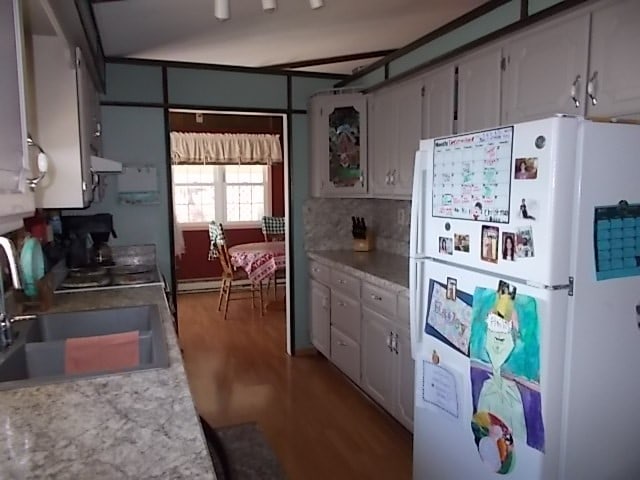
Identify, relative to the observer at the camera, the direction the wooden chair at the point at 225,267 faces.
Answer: facing to the right of the viewer

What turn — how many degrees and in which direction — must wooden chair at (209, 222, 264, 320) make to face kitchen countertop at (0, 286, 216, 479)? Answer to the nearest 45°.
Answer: approximately 90° to its right

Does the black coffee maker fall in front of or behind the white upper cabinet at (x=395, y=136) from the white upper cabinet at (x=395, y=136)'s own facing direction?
in front

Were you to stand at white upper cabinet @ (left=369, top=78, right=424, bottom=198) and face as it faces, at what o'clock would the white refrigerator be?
The white refrigerator is roughly at 10 o'clock from the white upper cabinet.

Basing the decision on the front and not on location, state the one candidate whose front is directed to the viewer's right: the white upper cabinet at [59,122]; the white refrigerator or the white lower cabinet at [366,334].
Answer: the white upper cabinet

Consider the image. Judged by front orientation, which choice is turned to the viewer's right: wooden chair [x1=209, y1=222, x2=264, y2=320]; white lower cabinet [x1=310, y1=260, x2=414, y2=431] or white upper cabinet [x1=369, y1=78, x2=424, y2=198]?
the wooden chair

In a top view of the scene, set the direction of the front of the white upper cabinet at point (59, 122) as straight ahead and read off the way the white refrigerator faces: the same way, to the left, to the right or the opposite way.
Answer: the opposite way

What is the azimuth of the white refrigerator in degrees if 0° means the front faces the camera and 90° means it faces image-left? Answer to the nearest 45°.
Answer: approximately 45°

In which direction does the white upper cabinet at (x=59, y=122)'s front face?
to the viewer's right

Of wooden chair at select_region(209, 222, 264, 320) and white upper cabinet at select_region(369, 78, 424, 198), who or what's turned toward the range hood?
the white upper cabinet

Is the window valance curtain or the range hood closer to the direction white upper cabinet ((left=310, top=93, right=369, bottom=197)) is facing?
the range hood

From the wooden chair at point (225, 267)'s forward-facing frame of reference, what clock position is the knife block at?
The knife block is roughly at 2 o'clock from the wooden chair.
